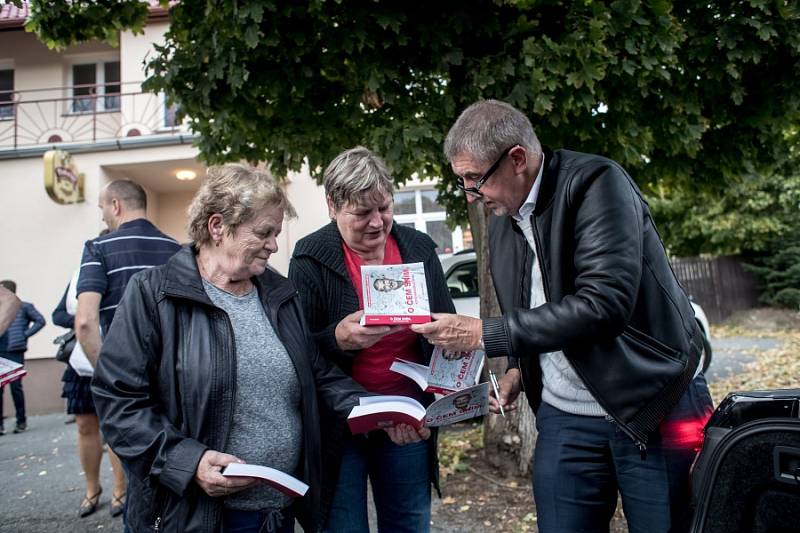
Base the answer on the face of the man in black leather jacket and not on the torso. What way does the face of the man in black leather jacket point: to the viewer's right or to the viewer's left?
to the viewer's left

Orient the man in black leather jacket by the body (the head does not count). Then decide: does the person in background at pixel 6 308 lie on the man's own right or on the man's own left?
on the man's own right
